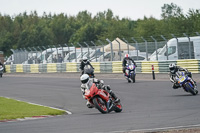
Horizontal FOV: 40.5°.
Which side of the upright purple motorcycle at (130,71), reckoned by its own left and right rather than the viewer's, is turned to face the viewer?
front

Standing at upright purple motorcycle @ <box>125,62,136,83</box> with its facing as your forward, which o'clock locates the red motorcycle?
The red motorcycle is roughly at 12 o'clock from the upright purple motorcycle.

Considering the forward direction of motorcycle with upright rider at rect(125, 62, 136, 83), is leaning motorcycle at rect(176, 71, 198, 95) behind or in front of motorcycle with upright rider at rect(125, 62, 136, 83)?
in front
